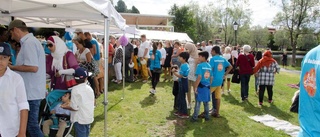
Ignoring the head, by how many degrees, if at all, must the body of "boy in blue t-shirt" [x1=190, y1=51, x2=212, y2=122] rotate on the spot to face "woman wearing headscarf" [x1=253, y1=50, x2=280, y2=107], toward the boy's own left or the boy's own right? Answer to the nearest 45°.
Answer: approximately 90° to the boy's own right

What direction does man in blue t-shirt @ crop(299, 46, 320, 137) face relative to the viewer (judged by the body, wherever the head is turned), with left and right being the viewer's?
facing away from the viewer

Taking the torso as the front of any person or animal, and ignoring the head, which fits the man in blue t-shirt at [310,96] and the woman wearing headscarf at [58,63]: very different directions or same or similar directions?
very different directions

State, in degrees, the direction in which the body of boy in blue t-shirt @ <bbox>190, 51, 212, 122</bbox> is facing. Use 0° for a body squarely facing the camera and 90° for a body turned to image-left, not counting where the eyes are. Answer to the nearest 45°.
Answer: approximately 135°
